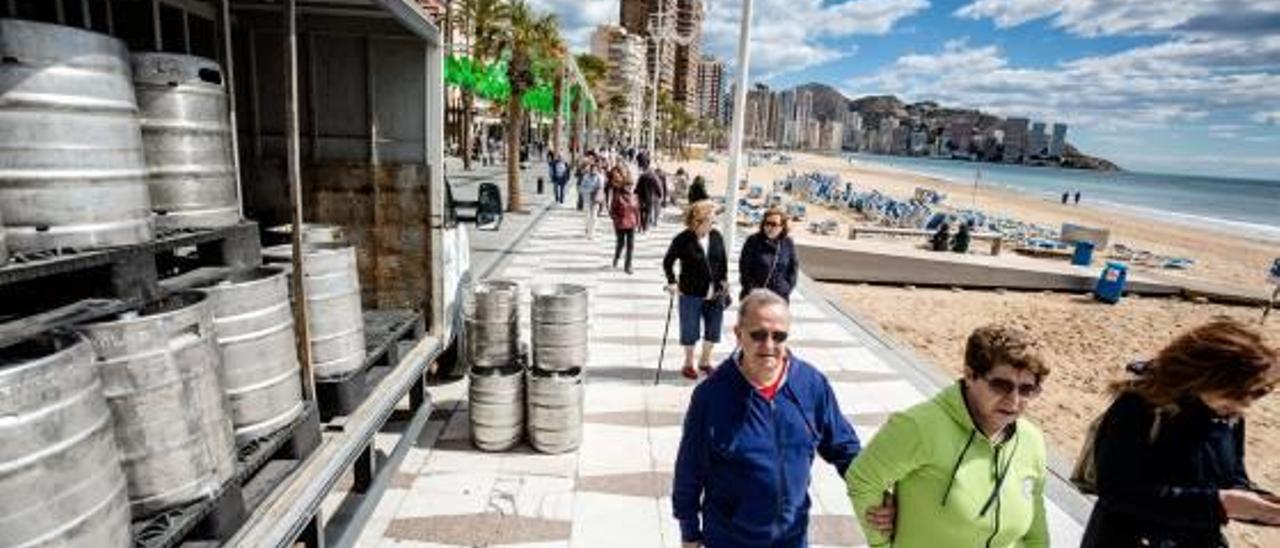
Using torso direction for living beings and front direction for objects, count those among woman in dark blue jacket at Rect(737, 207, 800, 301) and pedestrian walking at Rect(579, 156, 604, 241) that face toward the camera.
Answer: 2

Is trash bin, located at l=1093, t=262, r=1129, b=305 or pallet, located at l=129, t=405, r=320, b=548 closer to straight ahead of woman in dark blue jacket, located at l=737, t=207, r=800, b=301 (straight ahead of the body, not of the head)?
the pallet

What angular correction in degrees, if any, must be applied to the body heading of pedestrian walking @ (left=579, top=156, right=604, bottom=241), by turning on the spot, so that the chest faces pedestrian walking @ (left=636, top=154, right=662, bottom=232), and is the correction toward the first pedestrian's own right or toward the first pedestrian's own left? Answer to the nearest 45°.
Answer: approximately 135° to the first pedestrian's own left

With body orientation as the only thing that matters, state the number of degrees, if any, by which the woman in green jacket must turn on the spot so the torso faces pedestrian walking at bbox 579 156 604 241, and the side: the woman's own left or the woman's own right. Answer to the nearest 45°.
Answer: approximately 180°

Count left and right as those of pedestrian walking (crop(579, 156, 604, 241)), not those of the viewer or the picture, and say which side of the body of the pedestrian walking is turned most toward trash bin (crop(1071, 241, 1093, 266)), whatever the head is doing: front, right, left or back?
left

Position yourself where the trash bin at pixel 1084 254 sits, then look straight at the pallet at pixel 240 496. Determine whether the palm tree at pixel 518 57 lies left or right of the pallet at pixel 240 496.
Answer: right

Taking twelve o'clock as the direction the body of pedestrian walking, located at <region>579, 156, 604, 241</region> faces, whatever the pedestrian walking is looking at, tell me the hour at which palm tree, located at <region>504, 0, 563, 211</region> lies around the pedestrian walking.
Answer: The palm tree is roughly at 5 o'clock from the pedestrian walking.

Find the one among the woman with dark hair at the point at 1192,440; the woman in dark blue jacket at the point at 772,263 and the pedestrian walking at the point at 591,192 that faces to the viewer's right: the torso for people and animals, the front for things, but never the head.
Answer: the woman with dark hair

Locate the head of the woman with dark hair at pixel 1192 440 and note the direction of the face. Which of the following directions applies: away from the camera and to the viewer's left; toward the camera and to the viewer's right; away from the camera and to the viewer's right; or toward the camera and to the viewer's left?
toward the camera and to the viewer's right

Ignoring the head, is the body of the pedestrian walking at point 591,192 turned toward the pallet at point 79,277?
yes

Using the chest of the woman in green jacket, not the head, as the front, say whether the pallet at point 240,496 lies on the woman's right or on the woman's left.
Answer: on the woman's right

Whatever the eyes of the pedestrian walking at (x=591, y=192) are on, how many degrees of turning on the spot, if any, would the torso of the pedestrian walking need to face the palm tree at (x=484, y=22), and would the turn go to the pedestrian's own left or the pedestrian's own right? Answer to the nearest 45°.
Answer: approximately 135° to the pedestrian's own right
